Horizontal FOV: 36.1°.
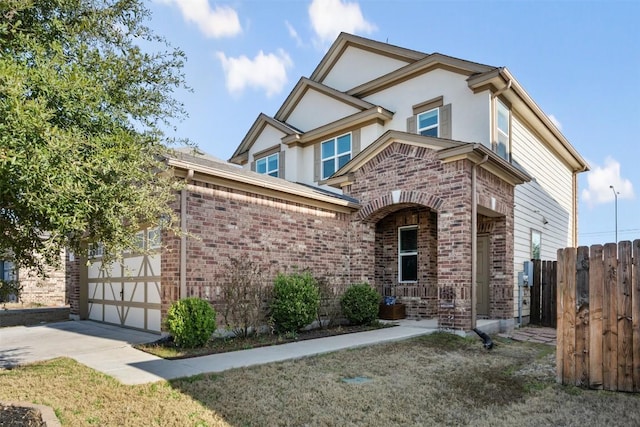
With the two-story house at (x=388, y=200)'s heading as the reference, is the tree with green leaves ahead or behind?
ahead

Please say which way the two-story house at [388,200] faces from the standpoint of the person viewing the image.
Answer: facing the viewer and to the left of the viewer

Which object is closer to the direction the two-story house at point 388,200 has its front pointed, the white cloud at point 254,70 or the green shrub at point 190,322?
the green shrub

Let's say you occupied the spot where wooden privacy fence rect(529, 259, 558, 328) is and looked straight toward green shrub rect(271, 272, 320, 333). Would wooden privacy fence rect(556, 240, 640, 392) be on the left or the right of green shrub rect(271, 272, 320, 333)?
left

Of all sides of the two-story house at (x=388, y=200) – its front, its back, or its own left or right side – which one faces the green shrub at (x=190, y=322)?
front

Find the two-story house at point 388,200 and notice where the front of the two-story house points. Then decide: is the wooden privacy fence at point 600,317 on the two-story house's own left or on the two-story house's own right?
on the two-story house's own left

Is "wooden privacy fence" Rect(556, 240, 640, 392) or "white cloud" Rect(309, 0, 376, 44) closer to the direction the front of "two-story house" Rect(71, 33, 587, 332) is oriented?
the wooden privacy fence

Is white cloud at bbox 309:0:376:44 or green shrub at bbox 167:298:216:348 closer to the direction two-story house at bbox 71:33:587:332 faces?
the green shrub
